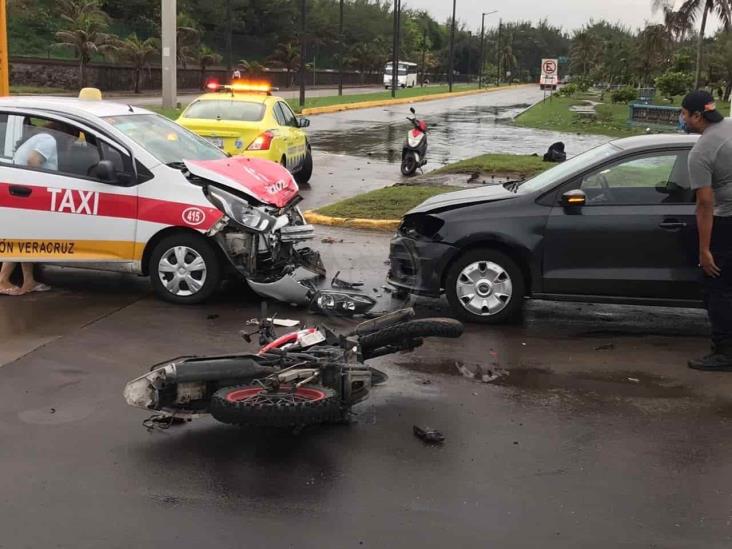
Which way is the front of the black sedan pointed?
to the viewer's left

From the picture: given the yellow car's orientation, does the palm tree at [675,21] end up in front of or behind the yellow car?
in front

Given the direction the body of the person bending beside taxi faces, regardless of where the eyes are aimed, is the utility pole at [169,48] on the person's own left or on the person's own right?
on the person's own left

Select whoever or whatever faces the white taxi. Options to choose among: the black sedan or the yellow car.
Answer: the black sedan

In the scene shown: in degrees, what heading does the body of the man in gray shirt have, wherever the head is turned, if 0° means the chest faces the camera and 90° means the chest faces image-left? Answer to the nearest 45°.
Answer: approximately 90°

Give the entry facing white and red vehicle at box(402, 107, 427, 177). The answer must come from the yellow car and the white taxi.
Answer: the yellow car

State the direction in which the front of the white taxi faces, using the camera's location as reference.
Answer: facing the viewer and to the right of the viewer

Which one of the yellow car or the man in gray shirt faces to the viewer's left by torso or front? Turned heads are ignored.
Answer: the man in gray shirt

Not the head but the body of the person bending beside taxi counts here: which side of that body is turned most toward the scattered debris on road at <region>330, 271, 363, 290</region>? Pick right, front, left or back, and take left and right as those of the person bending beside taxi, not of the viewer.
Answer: front

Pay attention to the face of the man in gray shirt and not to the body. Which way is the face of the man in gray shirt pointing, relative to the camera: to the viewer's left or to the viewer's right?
to the viewer's left

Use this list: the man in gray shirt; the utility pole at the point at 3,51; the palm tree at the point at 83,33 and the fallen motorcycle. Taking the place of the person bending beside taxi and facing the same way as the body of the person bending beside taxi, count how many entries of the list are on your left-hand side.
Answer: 2

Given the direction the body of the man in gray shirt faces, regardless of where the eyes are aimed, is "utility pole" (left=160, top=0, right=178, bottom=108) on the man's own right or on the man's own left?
on the man's own right

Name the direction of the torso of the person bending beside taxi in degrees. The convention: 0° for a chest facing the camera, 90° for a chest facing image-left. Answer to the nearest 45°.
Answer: approximately 270°

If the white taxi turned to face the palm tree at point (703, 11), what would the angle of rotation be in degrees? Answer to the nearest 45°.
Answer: approximately 90° to its left

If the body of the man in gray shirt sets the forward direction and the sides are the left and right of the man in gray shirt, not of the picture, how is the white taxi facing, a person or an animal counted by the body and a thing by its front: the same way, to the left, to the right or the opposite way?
the opposite way
